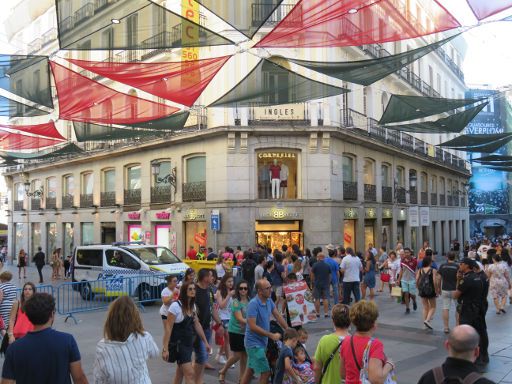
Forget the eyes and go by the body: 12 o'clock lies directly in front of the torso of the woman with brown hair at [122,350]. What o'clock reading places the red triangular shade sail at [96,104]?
The red triangular shade sail is roughly at 12 o'clock from the woman with brown hair.

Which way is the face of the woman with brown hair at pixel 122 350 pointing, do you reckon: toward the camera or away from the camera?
away from the camera

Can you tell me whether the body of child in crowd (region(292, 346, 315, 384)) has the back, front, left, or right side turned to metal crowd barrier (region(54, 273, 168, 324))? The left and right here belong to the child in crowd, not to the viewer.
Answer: back

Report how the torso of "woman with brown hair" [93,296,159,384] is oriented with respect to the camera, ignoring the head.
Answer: away from the camera

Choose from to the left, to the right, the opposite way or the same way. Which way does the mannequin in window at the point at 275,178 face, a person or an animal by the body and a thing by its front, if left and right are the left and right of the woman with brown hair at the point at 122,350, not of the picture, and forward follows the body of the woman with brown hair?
the opposite way
